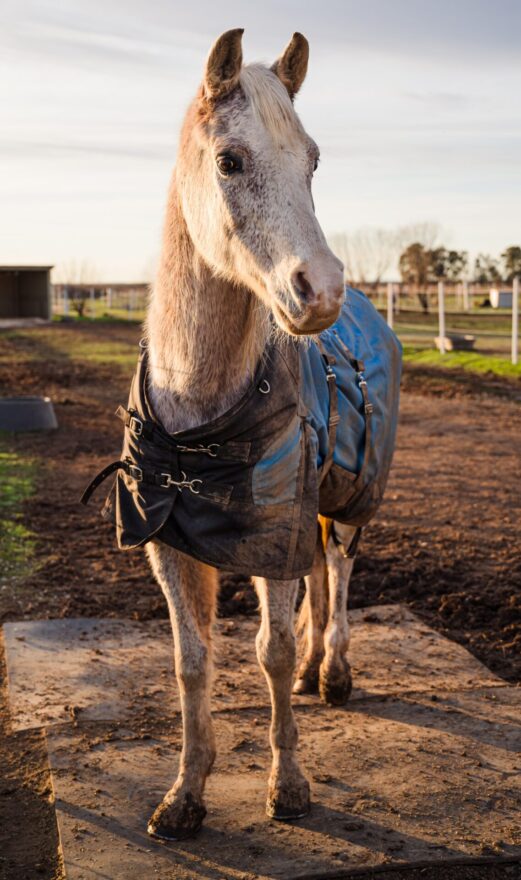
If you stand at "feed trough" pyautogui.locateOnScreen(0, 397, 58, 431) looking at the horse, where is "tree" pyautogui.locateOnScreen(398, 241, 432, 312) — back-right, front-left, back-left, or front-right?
back-left

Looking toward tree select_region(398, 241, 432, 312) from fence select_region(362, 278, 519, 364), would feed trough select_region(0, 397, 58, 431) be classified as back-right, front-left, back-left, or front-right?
back-left

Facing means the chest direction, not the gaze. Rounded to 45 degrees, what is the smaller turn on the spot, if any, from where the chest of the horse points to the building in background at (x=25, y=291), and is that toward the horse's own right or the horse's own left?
approximately 135° to the horse's own right

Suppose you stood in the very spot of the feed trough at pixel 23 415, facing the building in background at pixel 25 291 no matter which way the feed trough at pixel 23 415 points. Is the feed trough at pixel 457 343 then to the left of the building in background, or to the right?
right

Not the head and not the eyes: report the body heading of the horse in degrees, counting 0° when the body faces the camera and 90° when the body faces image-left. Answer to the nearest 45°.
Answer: approximately 45°

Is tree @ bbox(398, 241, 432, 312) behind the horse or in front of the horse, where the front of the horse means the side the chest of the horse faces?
behind

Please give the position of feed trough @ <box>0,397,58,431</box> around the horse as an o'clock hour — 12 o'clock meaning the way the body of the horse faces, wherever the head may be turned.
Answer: The feed trough is roughly at 4 o'clock from the horse.
